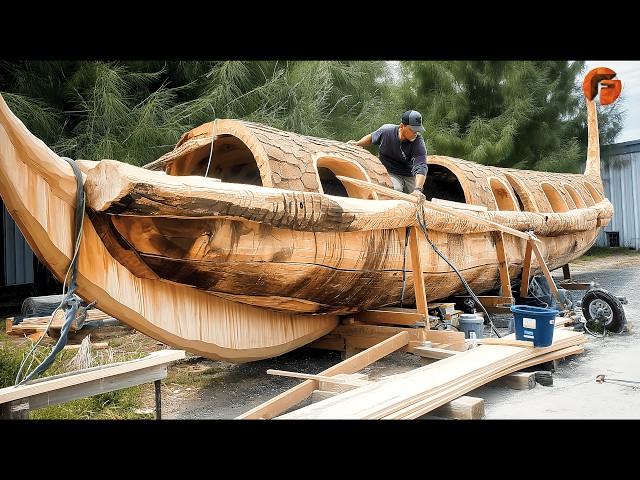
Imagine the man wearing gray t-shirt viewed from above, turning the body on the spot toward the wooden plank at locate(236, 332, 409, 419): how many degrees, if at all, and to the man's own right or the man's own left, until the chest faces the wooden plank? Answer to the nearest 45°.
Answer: approximately 45° to the man's own right

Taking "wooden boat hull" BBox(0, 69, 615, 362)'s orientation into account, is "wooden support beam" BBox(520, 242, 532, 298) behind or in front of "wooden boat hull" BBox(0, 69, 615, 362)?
behind

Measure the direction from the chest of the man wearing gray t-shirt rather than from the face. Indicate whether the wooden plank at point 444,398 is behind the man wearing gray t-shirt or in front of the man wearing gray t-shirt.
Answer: in front

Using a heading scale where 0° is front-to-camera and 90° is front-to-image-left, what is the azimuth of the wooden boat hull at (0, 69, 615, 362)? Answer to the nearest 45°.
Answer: approximately 45°

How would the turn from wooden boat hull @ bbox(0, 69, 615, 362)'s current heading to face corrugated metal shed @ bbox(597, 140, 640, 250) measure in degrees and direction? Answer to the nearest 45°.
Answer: approximately 180°

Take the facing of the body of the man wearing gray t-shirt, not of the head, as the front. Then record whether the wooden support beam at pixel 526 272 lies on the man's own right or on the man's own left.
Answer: on the man's own left

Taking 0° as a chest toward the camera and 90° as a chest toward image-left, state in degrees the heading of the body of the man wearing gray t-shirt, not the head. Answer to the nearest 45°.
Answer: approximately 315°

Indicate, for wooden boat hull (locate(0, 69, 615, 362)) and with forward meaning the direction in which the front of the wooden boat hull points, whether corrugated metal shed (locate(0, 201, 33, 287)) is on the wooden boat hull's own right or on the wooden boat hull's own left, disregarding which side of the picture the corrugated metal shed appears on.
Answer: on the wooden boat hull's own right

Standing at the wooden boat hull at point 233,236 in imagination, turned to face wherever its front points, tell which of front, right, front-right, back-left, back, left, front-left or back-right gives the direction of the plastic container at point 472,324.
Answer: back
